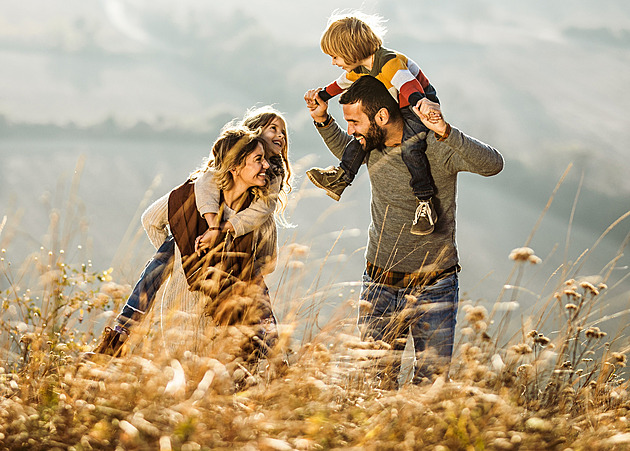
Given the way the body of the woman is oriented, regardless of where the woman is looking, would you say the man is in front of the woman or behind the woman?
in front

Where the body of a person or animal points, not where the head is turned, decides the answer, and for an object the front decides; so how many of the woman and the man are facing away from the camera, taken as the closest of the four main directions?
0

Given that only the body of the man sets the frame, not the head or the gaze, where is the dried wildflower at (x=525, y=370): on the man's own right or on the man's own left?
on the man's own left

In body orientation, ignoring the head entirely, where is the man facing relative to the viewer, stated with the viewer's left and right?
facing the viewer and to the left of the viewer

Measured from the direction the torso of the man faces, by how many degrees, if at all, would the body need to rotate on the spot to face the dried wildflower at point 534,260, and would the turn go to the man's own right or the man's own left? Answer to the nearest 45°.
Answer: approximately 90° to the man's own left

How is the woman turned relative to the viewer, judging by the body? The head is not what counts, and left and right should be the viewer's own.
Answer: facing the viewer and to the right of the viewer
